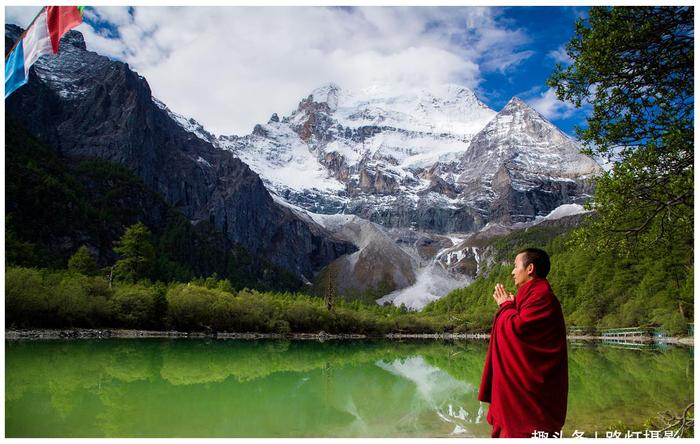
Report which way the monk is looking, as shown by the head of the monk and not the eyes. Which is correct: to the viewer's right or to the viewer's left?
to the viewer's left

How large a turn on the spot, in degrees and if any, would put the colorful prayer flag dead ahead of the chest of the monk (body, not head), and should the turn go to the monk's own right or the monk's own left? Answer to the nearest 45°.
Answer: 0° — they already face it

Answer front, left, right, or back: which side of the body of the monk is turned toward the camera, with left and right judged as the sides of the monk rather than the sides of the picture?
left
